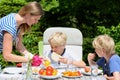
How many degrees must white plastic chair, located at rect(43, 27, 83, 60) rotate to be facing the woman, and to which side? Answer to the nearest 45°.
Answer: approximately 45° to its right

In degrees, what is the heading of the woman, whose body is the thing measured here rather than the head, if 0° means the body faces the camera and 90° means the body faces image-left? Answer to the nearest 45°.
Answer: approximately 270°

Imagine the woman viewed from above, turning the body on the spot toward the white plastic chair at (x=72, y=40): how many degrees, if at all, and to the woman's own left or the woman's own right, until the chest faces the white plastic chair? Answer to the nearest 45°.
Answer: approximately 45° to the woman's own left

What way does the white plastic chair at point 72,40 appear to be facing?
toward the camera

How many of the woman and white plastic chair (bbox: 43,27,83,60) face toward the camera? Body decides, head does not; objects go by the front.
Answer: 1

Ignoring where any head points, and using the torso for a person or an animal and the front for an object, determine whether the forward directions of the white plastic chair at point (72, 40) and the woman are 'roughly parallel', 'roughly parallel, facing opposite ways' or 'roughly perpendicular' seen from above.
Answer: roughly perpendicular
